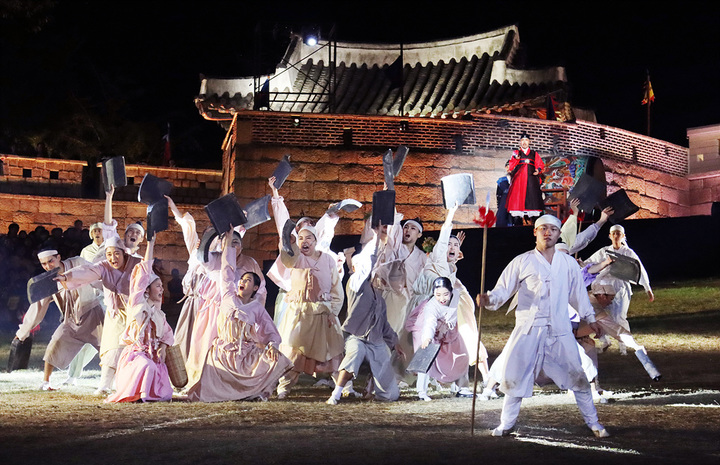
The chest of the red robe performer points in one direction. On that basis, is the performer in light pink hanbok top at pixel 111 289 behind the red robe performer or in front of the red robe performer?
in front

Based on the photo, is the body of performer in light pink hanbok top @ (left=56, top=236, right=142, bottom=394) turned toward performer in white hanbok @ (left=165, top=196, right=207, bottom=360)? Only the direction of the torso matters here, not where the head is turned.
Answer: no

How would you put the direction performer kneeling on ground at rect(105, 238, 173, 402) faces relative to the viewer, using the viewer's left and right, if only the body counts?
facing the viewer and to the right of the viewer

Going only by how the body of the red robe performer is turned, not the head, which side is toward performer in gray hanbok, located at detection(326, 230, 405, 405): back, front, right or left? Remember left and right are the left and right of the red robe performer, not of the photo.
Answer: front

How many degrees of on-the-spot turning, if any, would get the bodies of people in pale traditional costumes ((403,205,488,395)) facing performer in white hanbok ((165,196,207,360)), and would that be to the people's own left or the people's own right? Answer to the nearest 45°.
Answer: approximately 90° to the people's own right

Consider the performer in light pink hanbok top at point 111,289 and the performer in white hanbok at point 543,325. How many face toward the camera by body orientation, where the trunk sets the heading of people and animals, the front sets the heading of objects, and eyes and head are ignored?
2

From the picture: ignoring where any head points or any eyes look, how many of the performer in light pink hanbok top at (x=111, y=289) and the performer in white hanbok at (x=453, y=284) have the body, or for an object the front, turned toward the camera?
2

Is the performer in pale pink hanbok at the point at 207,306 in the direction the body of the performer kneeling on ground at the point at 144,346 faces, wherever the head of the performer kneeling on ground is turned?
no

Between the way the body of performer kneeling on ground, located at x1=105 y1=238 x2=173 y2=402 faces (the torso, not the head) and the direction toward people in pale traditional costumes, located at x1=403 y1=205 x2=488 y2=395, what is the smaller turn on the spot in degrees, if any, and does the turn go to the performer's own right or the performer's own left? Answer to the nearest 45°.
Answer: approximately 45° to the performer's own left

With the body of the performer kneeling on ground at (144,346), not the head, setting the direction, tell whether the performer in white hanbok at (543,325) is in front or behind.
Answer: in front

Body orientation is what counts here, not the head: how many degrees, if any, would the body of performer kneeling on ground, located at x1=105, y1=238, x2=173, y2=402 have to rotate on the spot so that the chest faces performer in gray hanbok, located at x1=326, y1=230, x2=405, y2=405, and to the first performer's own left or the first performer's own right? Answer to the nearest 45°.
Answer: approximately 45° to the first performer's own left

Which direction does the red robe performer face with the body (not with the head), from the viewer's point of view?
toward the camera

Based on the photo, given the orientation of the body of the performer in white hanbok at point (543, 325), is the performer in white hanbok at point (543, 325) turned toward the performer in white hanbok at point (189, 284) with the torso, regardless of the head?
no

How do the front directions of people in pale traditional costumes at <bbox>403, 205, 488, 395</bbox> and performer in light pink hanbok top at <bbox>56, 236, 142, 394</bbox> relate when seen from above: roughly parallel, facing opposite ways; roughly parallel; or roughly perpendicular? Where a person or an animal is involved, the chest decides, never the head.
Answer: roughly parallel

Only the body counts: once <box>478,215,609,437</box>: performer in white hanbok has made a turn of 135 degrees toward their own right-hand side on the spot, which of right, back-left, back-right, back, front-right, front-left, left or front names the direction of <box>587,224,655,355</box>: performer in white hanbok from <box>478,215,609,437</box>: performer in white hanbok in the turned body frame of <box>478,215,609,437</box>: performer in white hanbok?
front-right

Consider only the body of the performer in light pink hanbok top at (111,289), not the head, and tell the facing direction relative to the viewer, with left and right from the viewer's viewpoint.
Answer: facing the viewer

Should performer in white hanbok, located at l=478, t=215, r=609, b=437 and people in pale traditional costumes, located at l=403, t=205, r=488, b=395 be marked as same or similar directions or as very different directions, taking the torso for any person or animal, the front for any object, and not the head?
same or similar directions

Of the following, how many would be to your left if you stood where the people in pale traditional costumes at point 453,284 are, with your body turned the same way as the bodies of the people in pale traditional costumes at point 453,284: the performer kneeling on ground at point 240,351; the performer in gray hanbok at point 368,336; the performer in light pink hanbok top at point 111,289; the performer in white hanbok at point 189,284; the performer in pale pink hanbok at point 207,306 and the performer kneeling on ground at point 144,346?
0
